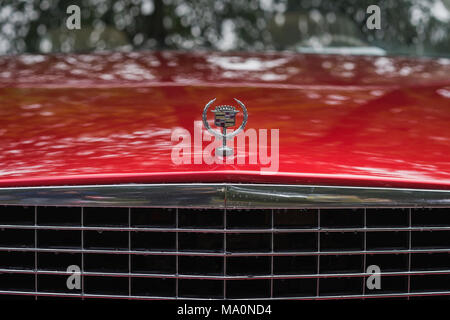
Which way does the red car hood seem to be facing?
toward the camera
